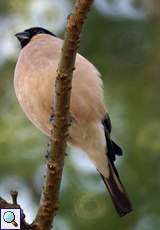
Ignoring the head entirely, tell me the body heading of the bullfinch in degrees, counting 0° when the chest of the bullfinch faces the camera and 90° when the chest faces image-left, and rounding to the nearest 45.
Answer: approximately 45°
